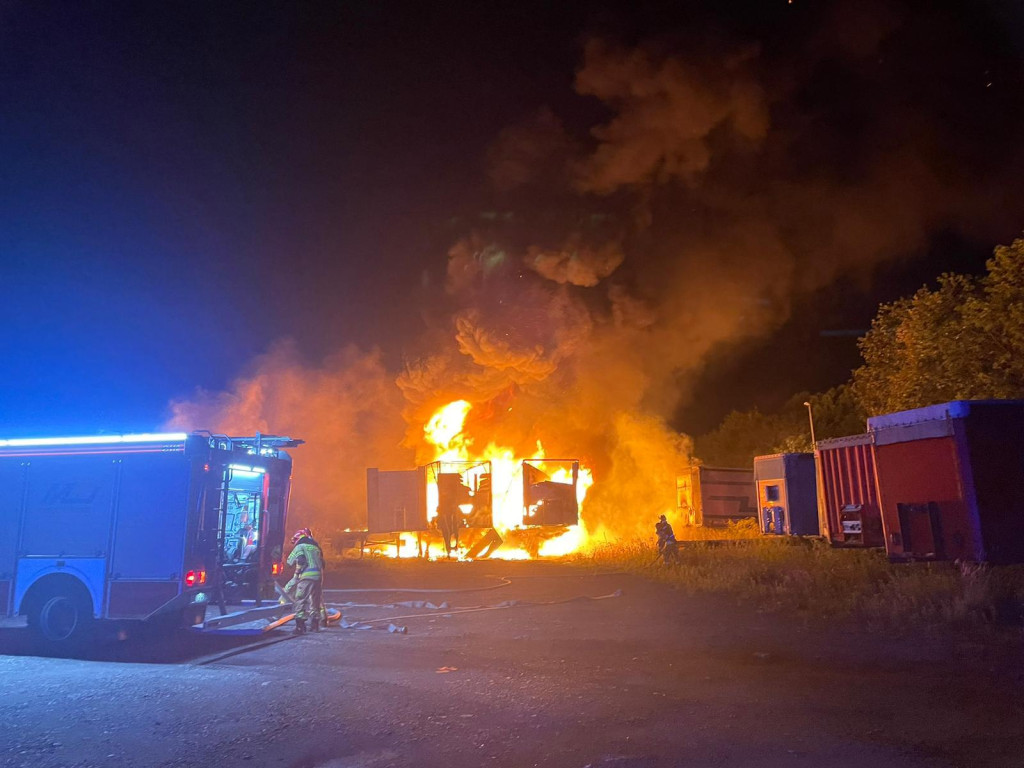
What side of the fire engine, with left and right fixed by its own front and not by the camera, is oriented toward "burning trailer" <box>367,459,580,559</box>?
right

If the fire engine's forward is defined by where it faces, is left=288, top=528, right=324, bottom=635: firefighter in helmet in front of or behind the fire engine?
behind

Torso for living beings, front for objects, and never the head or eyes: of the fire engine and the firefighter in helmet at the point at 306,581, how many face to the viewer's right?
0

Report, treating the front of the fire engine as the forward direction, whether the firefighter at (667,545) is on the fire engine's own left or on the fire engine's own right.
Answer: on the fire engine's own right

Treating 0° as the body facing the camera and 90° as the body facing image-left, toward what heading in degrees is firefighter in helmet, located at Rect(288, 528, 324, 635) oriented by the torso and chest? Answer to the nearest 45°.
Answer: approximately 135°

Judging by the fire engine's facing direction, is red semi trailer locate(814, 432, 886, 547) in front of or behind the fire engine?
behind

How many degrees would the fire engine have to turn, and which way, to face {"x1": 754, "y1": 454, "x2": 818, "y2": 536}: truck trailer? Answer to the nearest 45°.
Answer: approximately 135° to its right

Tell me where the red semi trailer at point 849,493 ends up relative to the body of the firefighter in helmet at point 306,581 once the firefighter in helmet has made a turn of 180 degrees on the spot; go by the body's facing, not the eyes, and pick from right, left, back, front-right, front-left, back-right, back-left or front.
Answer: front-left

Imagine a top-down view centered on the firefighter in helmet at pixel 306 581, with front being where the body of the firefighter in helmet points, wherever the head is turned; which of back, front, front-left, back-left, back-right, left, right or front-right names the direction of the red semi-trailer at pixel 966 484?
back-right

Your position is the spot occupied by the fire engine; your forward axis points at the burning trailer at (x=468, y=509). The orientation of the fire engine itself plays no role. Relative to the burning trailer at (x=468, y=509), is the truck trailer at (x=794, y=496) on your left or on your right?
right

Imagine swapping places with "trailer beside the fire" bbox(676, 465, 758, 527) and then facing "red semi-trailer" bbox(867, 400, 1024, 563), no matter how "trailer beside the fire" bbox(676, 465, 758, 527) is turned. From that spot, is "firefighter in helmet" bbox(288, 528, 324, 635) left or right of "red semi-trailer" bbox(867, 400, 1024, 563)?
right

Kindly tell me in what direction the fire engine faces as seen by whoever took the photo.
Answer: facing away from the viewer and to the left of the viewer
